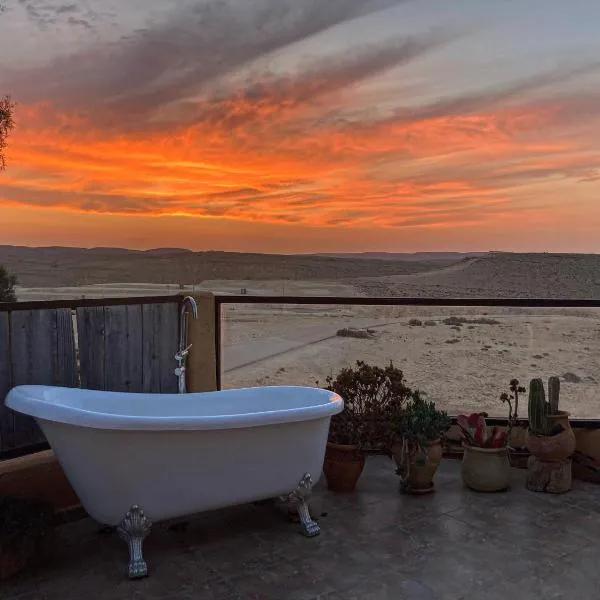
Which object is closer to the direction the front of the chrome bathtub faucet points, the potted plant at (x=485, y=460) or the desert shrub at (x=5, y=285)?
the potted plant

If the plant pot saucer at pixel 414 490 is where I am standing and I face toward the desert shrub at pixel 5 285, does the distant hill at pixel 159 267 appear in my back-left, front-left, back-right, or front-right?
front-right

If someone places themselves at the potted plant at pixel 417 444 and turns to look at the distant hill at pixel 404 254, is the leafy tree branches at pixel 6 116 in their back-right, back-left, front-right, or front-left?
front-left

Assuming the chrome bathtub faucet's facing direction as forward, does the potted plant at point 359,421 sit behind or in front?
in front

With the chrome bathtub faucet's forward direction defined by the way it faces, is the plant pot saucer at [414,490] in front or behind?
in front

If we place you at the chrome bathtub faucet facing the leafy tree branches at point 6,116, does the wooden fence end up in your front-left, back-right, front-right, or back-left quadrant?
front-left

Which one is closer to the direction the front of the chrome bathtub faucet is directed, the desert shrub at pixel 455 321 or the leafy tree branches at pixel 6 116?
the desert shrub

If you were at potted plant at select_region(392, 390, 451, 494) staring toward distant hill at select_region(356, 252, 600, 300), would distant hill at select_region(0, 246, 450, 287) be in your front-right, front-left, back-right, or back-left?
front-left

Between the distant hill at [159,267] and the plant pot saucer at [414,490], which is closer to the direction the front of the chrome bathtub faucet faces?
the plant pot saucer

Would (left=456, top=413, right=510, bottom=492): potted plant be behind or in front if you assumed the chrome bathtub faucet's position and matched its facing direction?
in front

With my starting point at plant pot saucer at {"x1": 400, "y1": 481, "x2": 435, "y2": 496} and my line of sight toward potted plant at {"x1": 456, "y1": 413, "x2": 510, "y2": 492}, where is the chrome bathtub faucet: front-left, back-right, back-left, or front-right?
back-left

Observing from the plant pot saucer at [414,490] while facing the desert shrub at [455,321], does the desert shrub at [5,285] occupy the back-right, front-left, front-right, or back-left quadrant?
front-left

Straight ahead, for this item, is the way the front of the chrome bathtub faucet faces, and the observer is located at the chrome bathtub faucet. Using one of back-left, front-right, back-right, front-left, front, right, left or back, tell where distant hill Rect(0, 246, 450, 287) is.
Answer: back-left

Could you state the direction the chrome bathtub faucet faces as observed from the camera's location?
facing the viewer and to the right of the viewer

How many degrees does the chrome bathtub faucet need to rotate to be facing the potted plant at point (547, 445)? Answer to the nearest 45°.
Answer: approximately 45° to its left
